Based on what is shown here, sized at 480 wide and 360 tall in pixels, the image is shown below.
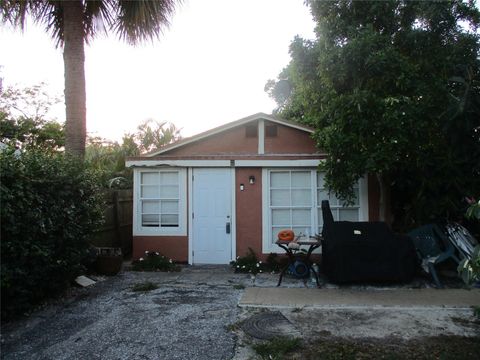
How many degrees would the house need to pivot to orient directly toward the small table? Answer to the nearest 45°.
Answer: approximately 45° to its left

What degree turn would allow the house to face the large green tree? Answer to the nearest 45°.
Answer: approximately 45° to its left

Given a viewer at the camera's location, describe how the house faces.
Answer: facing the viewer

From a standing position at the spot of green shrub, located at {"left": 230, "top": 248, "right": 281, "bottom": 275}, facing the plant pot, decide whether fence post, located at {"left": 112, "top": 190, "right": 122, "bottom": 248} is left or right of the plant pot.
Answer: right

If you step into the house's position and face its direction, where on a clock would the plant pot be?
The plant pot is roughly at 2 o'clock from the house.

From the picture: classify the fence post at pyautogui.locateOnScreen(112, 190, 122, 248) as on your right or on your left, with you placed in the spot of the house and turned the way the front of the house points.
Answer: on your right

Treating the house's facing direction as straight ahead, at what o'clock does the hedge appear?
The hedge is roughly at 1 o'clock from the house.

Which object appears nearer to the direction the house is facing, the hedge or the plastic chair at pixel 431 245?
the hedge
